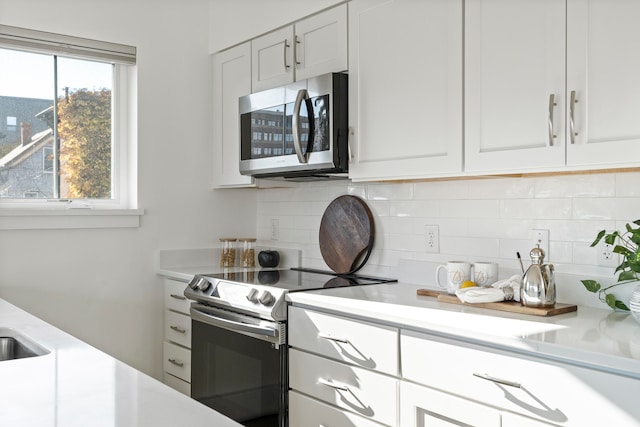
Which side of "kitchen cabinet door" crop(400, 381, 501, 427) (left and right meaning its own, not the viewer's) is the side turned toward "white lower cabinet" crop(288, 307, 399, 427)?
right

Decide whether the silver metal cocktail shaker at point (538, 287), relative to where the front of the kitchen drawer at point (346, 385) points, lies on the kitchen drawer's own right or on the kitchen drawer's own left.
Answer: on the kitchen drawer's own left

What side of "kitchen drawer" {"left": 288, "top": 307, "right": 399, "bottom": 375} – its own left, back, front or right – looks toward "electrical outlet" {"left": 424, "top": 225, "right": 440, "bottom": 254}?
back

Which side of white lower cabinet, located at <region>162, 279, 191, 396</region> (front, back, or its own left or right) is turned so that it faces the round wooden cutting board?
left

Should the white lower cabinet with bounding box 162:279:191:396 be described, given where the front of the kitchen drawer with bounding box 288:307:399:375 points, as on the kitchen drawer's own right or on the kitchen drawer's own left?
on the kitchen drawer's own right
